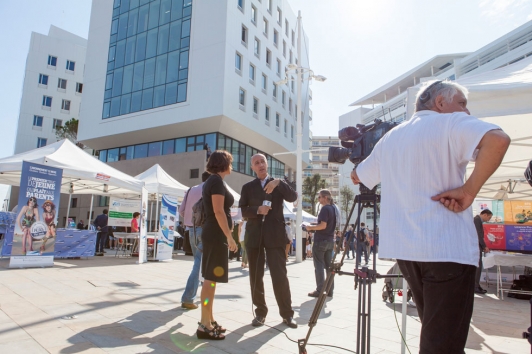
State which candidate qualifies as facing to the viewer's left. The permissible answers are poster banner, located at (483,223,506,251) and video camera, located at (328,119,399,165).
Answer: the video camera

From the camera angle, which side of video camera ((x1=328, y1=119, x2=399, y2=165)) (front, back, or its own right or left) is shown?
left

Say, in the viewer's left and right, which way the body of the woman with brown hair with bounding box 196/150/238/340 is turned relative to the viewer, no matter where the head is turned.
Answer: facing to the right of the viewer

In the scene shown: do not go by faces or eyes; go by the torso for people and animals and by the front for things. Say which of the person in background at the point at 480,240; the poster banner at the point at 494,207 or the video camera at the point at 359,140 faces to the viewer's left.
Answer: the video camera
